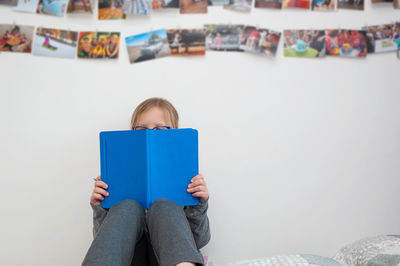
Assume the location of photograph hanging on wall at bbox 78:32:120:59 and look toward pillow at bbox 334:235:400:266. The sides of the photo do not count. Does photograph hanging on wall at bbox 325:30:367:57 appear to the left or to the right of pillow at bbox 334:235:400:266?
left

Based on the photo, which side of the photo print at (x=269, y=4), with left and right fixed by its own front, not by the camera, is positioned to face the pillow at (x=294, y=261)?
front

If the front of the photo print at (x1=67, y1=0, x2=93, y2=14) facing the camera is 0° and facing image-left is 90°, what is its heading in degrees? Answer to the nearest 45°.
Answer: approximately 0°

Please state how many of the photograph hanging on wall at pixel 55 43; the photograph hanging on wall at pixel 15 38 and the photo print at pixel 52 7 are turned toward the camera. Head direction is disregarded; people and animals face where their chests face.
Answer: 3

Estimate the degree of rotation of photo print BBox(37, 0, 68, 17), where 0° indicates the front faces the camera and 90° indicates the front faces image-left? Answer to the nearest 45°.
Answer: approximately 0°
